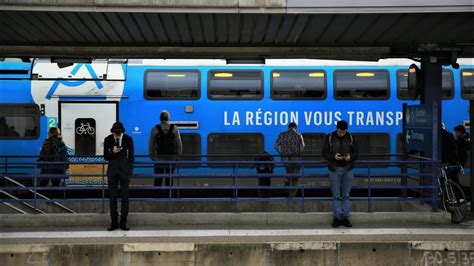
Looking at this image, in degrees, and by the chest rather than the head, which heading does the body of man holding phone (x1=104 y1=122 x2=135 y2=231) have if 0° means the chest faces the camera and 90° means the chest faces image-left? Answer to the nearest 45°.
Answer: approximately 0°

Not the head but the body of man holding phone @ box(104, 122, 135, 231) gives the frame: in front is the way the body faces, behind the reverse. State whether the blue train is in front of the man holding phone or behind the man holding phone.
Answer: behind

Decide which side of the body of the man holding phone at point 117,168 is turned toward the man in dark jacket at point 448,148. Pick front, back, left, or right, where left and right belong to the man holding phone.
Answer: left

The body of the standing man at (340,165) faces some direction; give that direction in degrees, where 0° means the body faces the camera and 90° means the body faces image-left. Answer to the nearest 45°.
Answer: approximately 0°

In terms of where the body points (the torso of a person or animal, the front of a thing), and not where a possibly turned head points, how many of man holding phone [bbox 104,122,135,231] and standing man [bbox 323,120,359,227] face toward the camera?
2

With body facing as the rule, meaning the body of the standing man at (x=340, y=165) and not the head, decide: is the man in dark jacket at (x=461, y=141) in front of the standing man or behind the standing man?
behind

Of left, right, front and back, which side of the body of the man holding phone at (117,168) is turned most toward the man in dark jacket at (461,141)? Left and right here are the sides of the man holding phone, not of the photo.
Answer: left

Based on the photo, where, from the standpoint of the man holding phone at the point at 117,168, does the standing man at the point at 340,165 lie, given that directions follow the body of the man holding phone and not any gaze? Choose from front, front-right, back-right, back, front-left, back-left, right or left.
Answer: left

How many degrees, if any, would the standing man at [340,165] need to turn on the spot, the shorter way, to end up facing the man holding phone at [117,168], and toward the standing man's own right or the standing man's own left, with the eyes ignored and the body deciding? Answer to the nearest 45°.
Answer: approximately 90° to the standing man's own right
